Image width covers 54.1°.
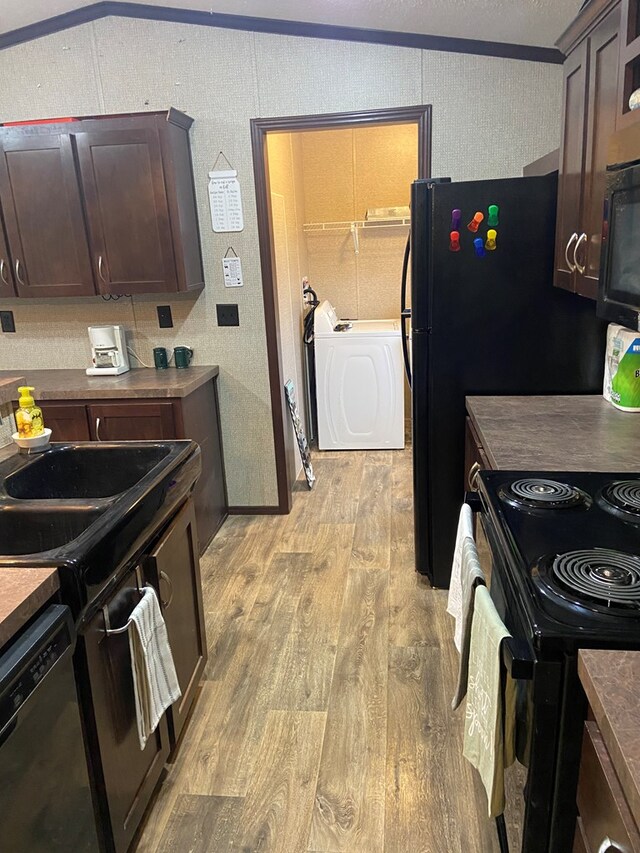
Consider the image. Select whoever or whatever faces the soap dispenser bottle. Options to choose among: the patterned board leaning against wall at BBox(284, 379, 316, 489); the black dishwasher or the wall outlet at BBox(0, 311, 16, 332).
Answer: the wall outlet

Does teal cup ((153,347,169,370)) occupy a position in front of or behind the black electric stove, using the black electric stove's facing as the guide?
in front

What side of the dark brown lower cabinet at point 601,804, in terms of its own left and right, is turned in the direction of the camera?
left

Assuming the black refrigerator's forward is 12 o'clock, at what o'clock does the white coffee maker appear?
The white coffee maker is roughly at 12 o'clock from the black refrigerator.

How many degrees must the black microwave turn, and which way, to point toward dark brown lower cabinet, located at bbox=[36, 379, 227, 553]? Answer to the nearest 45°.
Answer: approximately 45° to its right

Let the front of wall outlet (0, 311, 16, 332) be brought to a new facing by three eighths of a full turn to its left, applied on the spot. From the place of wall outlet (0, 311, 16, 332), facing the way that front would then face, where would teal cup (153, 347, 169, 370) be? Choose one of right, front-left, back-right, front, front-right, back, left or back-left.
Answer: right

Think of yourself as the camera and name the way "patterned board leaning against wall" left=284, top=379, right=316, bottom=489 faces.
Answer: facing to the right of the viewer

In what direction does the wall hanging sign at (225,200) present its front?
toward the camera

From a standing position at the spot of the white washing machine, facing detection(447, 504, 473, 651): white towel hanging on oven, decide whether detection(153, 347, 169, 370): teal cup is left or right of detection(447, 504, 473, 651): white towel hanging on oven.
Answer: right

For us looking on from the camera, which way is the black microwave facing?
facing the viewer and to the left of the viewer

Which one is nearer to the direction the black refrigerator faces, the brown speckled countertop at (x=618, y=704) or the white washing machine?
the white washing machine

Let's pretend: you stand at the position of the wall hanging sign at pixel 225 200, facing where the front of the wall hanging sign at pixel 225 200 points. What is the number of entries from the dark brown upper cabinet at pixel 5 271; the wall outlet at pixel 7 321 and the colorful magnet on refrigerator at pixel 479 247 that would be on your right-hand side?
2

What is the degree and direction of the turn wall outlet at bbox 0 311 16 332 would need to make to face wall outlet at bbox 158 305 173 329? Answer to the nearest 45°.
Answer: approximately 45° to its left

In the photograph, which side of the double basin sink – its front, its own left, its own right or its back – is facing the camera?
right

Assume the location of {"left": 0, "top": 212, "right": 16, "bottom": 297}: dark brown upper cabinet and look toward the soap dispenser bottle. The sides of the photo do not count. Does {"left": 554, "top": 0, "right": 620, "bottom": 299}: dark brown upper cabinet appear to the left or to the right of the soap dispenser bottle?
left
